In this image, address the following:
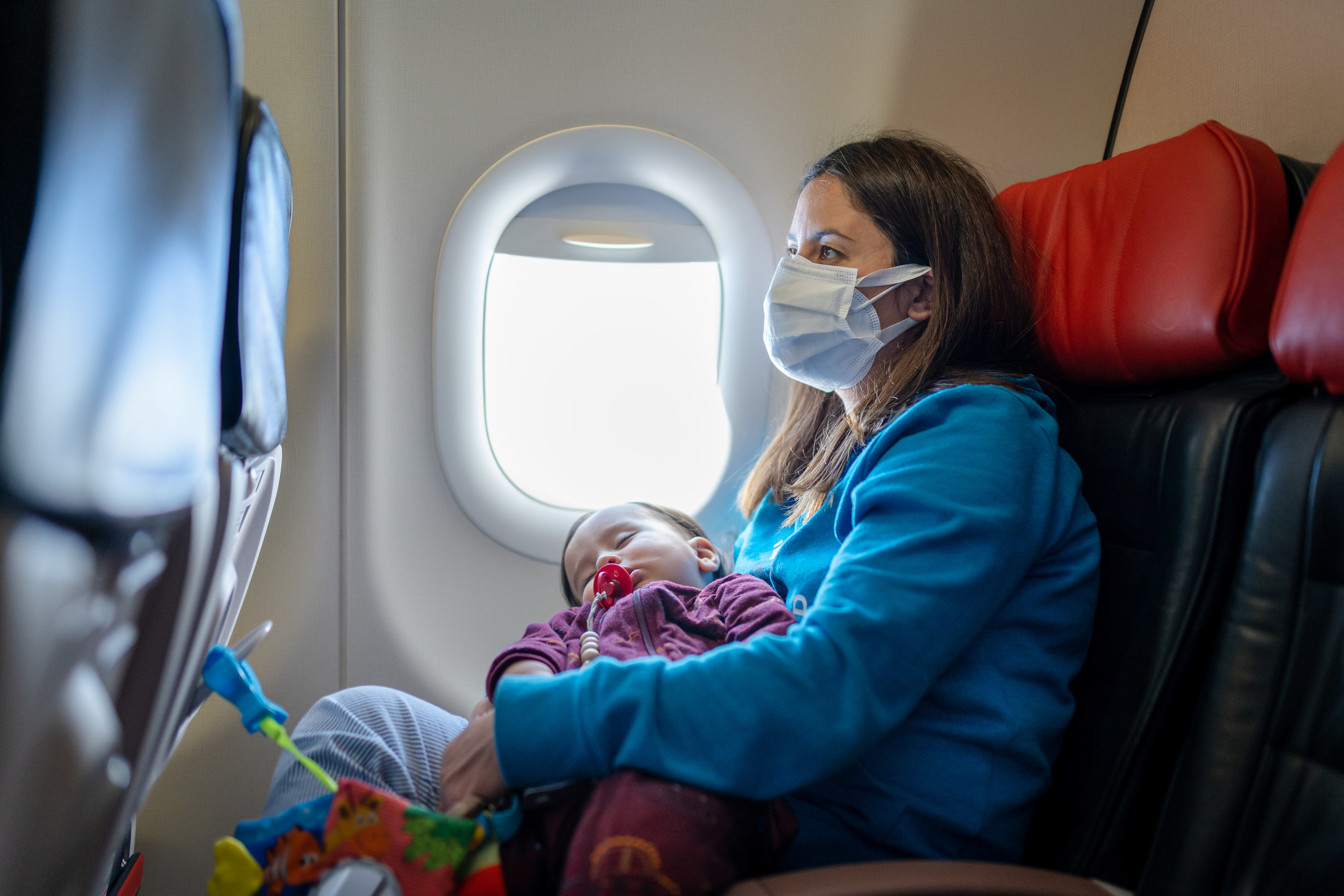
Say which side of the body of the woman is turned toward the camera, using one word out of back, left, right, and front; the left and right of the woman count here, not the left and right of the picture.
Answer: left

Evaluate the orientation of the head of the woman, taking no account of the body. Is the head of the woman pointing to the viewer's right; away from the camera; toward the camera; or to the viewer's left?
to the viewer's left
